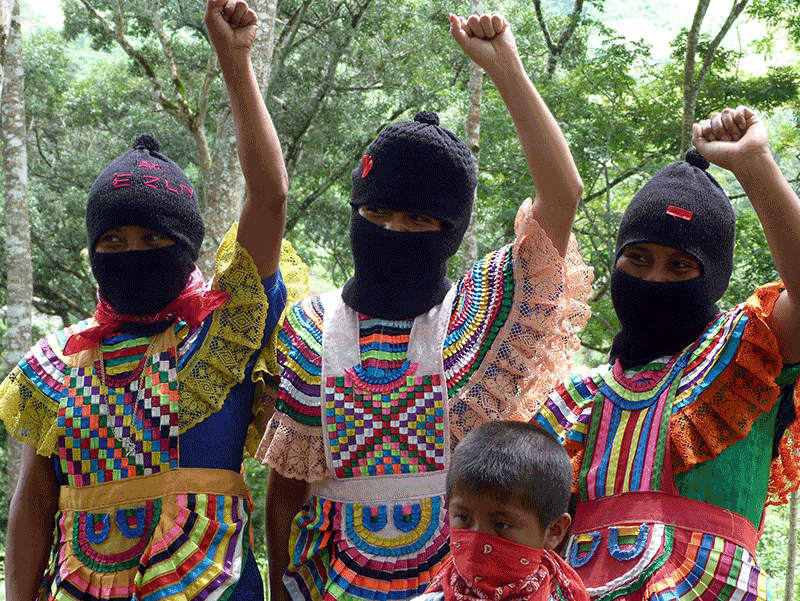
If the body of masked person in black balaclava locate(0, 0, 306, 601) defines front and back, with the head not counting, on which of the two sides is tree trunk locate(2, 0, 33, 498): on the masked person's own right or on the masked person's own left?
on the masked person's own right

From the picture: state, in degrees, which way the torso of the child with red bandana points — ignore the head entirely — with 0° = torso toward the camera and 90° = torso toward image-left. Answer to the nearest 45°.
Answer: approximately 45°

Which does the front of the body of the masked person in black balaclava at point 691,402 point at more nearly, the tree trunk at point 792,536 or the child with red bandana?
the child with red bandana

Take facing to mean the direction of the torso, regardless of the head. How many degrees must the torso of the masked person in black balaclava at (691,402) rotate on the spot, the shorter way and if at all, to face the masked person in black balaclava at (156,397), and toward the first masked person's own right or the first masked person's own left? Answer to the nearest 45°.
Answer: approximately 45° to the first masked person's own right

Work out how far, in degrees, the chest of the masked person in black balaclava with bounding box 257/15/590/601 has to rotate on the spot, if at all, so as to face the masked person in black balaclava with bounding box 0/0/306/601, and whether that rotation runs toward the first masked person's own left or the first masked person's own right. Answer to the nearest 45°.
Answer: approximately 90° to the first masked person's own right

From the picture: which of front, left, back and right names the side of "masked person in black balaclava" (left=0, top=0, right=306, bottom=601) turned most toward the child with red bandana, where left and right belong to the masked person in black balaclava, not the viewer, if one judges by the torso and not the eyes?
left

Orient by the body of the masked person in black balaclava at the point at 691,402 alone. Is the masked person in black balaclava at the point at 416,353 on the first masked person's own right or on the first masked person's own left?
on the first masked person's own right

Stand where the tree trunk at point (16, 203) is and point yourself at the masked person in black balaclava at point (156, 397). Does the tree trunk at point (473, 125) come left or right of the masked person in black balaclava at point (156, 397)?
left

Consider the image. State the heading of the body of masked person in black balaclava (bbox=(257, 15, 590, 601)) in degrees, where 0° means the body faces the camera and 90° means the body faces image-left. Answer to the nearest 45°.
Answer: approximately 0°
